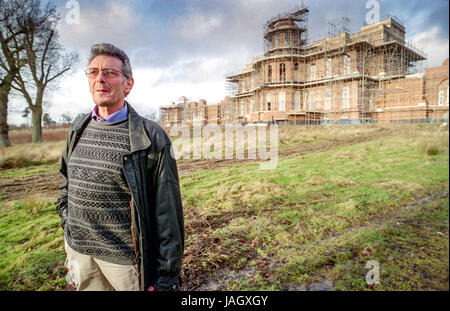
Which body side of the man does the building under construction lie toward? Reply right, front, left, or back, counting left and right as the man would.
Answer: back

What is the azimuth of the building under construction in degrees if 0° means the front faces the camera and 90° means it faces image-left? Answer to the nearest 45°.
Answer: approximately 45°

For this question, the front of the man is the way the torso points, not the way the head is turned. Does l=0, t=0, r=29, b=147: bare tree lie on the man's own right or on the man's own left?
on the man's own right

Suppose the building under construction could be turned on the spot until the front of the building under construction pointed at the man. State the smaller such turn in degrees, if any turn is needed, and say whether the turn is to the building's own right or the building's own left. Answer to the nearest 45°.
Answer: approximately 45° to the building's own left
